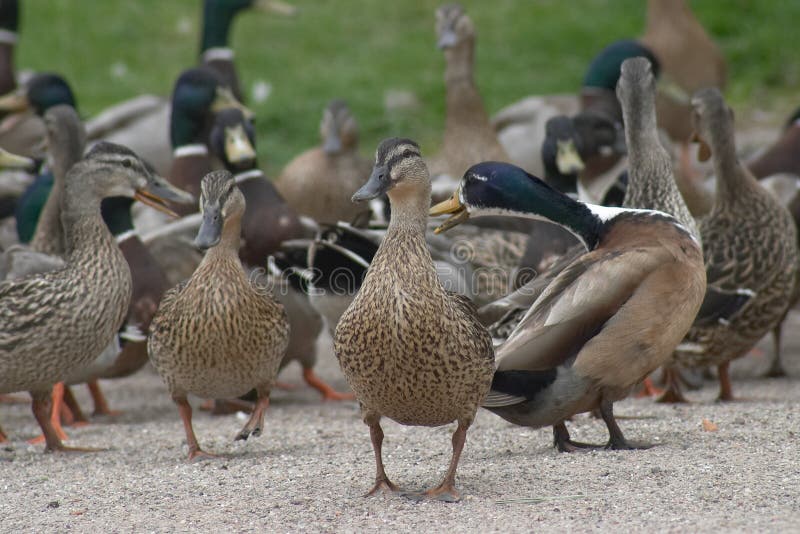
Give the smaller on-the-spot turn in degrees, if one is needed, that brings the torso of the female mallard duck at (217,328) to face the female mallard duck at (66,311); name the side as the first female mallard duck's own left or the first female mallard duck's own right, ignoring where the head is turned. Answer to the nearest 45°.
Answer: approximately 135° to the first female mallard duck's own right

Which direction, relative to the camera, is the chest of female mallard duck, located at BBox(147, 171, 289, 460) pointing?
toward the camera

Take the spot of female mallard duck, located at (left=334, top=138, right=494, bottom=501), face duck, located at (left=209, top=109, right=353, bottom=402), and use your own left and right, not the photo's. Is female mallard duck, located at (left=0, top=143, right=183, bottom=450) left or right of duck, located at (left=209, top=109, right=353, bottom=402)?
left

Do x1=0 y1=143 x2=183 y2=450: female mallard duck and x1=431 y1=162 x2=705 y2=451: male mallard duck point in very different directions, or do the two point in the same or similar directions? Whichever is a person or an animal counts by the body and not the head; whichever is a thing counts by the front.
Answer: same or similar directions

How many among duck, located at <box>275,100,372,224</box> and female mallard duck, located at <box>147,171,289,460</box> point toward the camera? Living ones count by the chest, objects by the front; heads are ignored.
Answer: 2

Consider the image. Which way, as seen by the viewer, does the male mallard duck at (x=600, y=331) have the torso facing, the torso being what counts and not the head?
to the viewer's right

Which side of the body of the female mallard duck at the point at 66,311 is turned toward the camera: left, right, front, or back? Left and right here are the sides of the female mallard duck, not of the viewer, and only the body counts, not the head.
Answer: right

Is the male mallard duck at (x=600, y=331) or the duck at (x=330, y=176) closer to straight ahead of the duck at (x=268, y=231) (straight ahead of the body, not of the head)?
the male mallard duck

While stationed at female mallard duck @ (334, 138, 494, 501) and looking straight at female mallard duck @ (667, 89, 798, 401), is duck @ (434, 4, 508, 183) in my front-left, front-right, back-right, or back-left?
front-left

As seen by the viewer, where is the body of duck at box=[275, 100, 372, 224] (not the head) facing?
toward the camera

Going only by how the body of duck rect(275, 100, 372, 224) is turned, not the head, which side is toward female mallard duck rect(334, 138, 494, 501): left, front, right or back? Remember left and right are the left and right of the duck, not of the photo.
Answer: front

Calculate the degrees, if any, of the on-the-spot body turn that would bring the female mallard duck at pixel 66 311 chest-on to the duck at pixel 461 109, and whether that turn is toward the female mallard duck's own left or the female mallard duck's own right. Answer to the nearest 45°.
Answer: approximately 45° to the female mallard duck's own left

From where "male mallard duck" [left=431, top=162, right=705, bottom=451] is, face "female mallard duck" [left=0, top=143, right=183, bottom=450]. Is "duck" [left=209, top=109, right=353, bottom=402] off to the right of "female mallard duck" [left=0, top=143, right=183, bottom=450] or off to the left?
right

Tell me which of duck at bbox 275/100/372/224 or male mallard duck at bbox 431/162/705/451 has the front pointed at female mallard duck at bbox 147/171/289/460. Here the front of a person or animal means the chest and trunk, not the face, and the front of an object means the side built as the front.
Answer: the duck

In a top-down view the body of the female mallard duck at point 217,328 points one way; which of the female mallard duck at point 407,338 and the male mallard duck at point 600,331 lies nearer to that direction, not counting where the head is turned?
the female mallard duck

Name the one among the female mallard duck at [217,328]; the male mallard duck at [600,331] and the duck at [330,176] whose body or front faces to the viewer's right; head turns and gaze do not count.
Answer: the male mallard duck

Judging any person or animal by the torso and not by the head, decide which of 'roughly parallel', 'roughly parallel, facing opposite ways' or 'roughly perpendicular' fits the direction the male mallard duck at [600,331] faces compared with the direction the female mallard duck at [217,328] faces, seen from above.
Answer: roughly perpendicular

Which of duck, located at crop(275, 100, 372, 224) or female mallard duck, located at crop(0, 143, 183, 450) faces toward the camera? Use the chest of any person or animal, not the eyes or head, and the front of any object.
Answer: the duck

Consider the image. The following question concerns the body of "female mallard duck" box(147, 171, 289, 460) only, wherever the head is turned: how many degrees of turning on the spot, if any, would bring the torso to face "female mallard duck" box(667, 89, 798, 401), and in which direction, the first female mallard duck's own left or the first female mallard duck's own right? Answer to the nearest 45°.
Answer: approximately 90° to the first female mallard duck's own left
